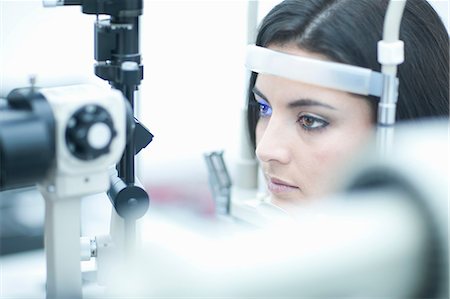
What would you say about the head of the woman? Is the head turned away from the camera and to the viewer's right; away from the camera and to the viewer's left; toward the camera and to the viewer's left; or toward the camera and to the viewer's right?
toward the camera and to the viewer's left

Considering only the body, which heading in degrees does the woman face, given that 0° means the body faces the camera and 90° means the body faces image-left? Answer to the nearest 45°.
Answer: approximately 45°
